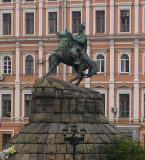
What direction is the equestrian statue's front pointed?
to the viewer's left
